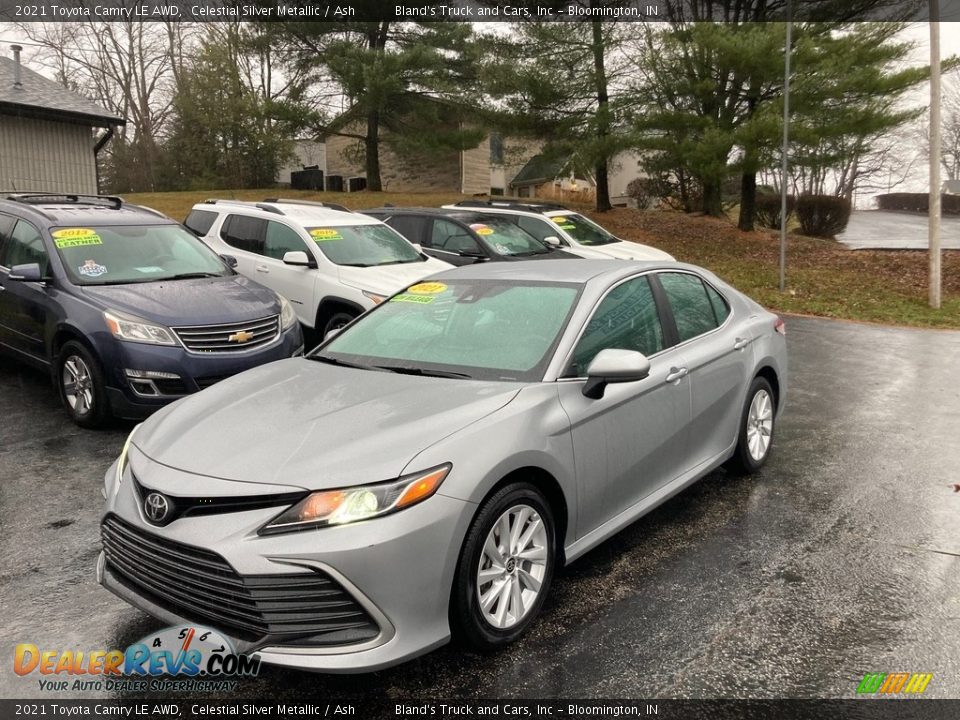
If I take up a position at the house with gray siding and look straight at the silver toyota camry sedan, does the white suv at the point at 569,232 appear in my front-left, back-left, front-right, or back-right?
front-left

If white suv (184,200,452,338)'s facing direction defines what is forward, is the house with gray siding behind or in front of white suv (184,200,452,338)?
behind

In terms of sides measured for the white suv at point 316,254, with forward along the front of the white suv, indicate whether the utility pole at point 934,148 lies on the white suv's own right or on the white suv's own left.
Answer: on the white suv's own left

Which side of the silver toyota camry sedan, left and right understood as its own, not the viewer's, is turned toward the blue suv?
right

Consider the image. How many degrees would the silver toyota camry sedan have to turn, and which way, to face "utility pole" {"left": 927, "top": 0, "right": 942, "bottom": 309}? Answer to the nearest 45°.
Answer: approximately 180°

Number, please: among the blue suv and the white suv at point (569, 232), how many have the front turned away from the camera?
0

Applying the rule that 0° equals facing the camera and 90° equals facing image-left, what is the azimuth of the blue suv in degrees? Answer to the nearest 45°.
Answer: approximately 315°

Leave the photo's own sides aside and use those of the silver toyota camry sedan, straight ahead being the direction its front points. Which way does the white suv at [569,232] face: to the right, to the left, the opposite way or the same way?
to the left

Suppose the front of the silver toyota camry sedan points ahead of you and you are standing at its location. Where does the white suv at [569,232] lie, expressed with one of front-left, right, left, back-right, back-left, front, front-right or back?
back-right

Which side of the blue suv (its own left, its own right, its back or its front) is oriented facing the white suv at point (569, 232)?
left

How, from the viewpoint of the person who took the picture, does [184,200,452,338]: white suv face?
facing the viewer and to the right of the viewer

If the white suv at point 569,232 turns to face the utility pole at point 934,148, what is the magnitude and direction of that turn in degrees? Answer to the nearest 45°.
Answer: approximately 45° to its left
